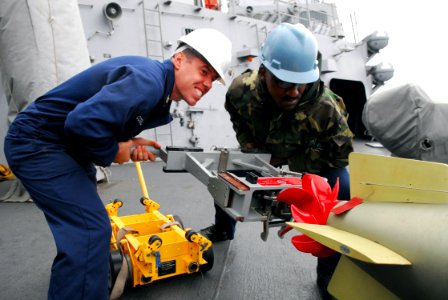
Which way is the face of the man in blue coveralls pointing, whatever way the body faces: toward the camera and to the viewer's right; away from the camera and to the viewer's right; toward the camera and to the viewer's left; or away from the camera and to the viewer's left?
toward the camera and to the viewer's right

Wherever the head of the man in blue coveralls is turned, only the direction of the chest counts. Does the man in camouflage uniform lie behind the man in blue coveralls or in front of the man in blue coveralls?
in front

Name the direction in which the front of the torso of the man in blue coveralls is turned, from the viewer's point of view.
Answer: to the viewer's right
